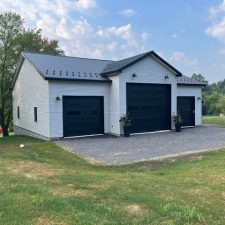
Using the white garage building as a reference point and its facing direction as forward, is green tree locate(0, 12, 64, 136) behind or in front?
behind
